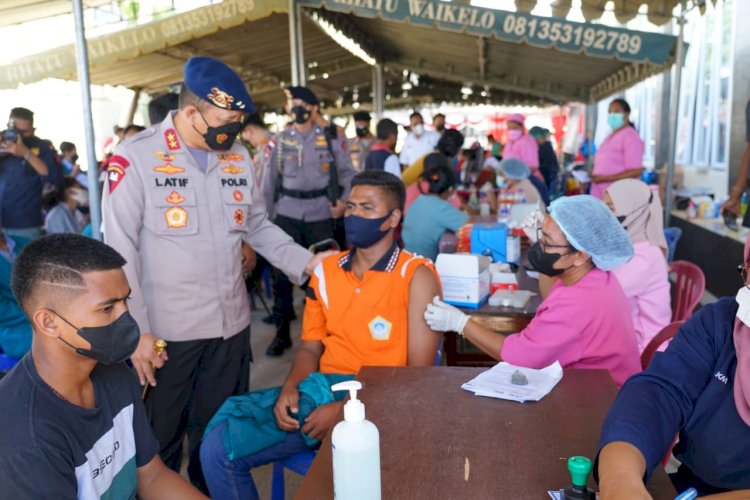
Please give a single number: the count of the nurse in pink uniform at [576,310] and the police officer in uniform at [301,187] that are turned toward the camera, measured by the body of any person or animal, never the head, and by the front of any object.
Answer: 1

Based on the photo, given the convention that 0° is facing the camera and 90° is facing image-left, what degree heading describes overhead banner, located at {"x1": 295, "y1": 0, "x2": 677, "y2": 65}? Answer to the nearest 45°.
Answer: approximately 45°

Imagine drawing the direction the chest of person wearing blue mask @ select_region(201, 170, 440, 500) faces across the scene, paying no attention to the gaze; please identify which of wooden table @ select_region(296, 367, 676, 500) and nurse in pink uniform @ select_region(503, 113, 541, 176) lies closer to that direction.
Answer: the wooden table

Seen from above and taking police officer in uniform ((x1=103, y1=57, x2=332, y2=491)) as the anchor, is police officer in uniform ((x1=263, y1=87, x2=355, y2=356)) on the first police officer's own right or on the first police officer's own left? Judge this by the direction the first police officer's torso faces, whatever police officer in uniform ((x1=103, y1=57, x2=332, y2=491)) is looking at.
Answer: on the first police officer's own left

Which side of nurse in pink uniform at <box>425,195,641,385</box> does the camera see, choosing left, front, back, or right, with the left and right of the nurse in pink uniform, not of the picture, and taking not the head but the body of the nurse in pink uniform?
left

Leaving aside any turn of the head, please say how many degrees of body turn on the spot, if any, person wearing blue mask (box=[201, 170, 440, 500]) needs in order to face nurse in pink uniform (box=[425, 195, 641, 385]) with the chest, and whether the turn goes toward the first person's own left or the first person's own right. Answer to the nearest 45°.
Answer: approximately 135° to the first person's own left

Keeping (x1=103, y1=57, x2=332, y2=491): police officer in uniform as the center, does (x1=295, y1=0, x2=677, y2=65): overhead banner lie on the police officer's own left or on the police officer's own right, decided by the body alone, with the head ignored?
on the police officer's own left

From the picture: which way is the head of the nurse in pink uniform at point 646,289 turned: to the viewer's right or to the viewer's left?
to the viewer's left

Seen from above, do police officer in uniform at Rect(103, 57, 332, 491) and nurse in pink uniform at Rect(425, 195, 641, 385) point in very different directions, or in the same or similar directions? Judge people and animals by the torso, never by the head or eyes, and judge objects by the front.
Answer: very different directions
